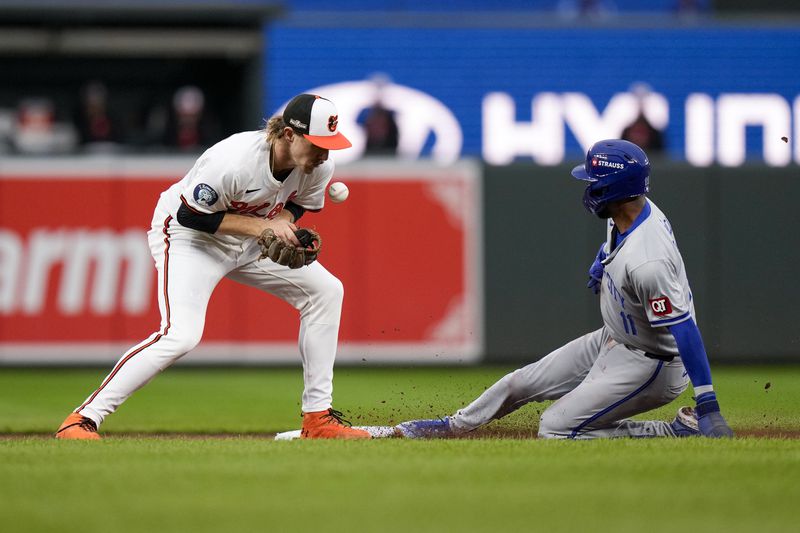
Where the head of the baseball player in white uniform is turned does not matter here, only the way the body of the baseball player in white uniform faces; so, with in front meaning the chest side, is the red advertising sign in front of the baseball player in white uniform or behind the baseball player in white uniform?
behind

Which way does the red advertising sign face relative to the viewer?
toward the camera

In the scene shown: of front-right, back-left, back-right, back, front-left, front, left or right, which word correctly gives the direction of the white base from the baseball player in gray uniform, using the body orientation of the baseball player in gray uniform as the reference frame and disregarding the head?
front

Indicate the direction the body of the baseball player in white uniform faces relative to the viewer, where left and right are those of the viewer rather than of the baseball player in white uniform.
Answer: facing the viewer and to the right of the viewer

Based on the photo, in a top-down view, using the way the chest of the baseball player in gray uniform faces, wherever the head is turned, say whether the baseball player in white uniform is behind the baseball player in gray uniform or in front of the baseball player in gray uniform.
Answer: in front

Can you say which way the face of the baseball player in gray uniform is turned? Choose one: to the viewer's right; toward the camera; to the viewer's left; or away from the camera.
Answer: to the viewer's left

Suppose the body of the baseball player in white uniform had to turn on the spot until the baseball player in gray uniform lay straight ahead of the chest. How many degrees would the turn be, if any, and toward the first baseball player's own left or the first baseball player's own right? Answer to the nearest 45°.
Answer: approximately 45° to the first baseball player's own left

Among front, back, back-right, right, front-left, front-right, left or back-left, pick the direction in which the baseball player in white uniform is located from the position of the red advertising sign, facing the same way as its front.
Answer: front

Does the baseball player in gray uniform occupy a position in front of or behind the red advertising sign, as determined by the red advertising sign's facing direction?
in front

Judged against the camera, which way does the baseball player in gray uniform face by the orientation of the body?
to the viewer's left

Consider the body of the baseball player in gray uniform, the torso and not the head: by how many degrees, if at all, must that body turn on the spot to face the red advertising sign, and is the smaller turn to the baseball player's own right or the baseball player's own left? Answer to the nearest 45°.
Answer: approximately 45° to the baseball player's own right

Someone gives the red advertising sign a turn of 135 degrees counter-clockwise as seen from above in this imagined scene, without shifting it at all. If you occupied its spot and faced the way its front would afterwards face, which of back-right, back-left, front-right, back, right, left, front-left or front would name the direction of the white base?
back-right

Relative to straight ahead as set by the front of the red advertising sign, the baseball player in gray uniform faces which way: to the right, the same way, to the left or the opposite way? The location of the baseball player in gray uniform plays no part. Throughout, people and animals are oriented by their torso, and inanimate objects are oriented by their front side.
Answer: to the right
